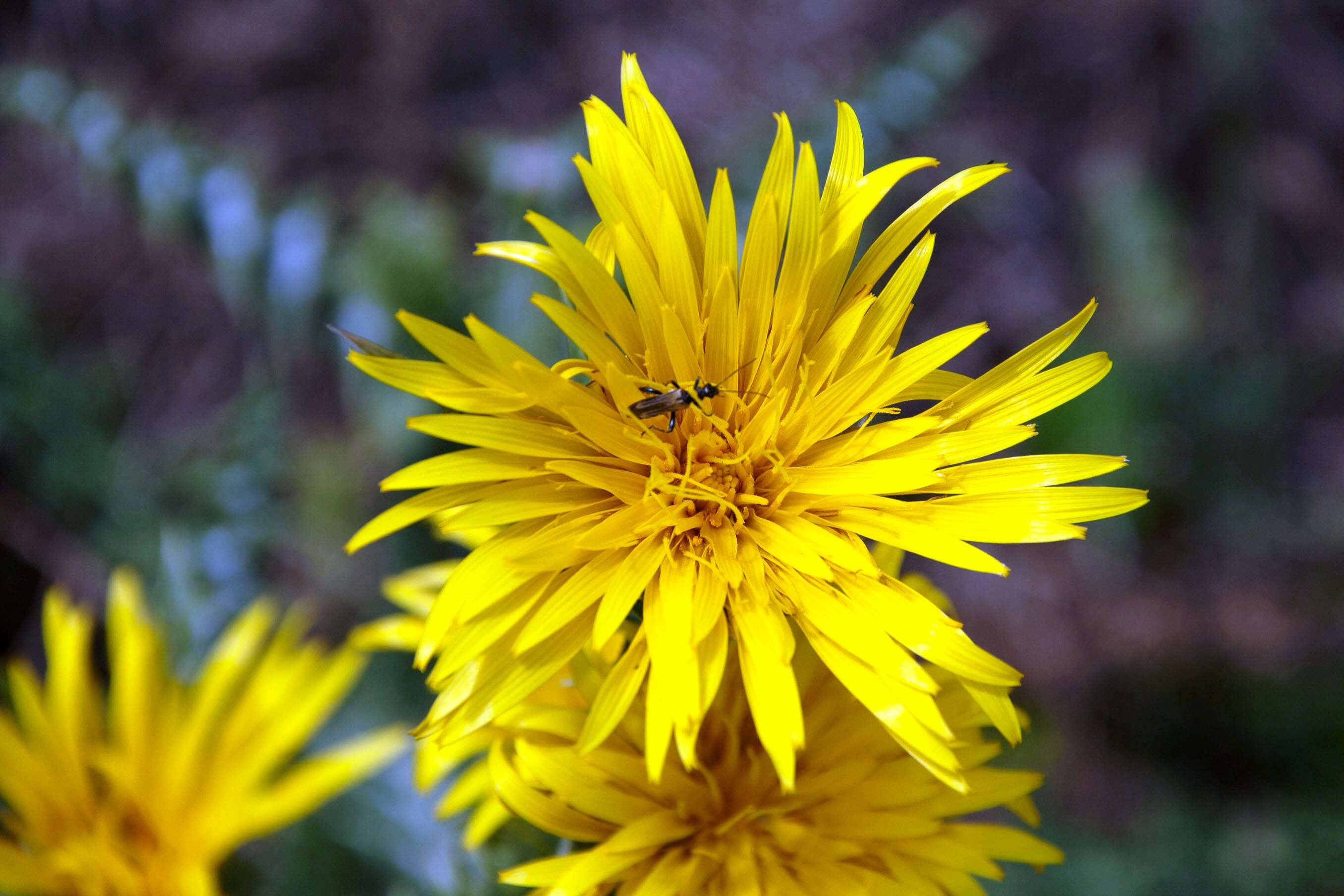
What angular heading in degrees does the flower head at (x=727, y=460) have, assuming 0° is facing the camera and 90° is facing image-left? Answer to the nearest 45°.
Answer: approximately 0°

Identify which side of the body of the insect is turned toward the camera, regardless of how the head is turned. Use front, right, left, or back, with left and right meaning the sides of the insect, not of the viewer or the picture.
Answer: right

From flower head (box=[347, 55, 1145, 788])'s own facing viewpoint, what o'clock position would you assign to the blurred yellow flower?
The blurred yellow flower is roughly at 4 o'clock from the flower head.
